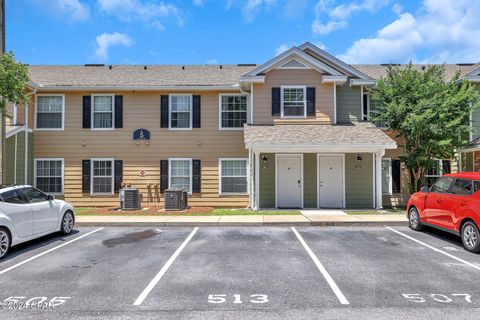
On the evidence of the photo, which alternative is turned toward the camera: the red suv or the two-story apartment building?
the two-story apartment building

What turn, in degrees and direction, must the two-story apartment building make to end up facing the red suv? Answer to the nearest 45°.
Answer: approximately 45° to its left

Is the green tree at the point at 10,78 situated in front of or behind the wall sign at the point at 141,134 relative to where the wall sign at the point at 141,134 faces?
in front

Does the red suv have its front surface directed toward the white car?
no

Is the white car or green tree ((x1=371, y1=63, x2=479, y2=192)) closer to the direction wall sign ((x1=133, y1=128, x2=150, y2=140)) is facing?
the white car

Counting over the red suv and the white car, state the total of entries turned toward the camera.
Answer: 0

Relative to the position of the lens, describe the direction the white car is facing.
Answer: facing away from the viewer and to the right of the viewer

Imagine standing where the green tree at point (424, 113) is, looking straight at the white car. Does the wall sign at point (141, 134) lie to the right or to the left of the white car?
right

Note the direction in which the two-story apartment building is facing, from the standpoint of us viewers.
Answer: facing the viewer

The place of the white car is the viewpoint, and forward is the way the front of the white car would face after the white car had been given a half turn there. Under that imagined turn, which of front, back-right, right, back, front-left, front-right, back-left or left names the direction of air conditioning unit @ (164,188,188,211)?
back

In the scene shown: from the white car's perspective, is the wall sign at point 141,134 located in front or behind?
in front

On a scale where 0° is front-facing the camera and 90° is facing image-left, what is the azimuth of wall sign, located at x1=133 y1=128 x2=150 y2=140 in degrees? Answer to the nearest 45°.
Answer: approximately 0°

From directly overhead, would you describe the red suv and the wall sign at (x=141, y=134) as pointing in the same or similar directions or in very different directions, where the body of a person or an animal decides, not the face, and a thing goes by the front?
very different directions

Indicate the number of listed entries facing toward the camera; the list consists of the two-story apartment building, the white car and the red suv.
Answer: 1

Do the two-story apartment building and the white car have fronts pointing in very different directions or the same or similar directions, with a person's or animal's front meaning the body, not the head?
very different directions

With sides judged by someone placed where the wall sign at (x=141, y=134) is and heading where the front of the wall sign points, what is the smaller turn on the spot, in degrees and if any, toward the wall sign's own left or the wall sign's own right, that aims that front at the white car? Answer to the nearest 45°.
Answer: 0° — it already faces it
